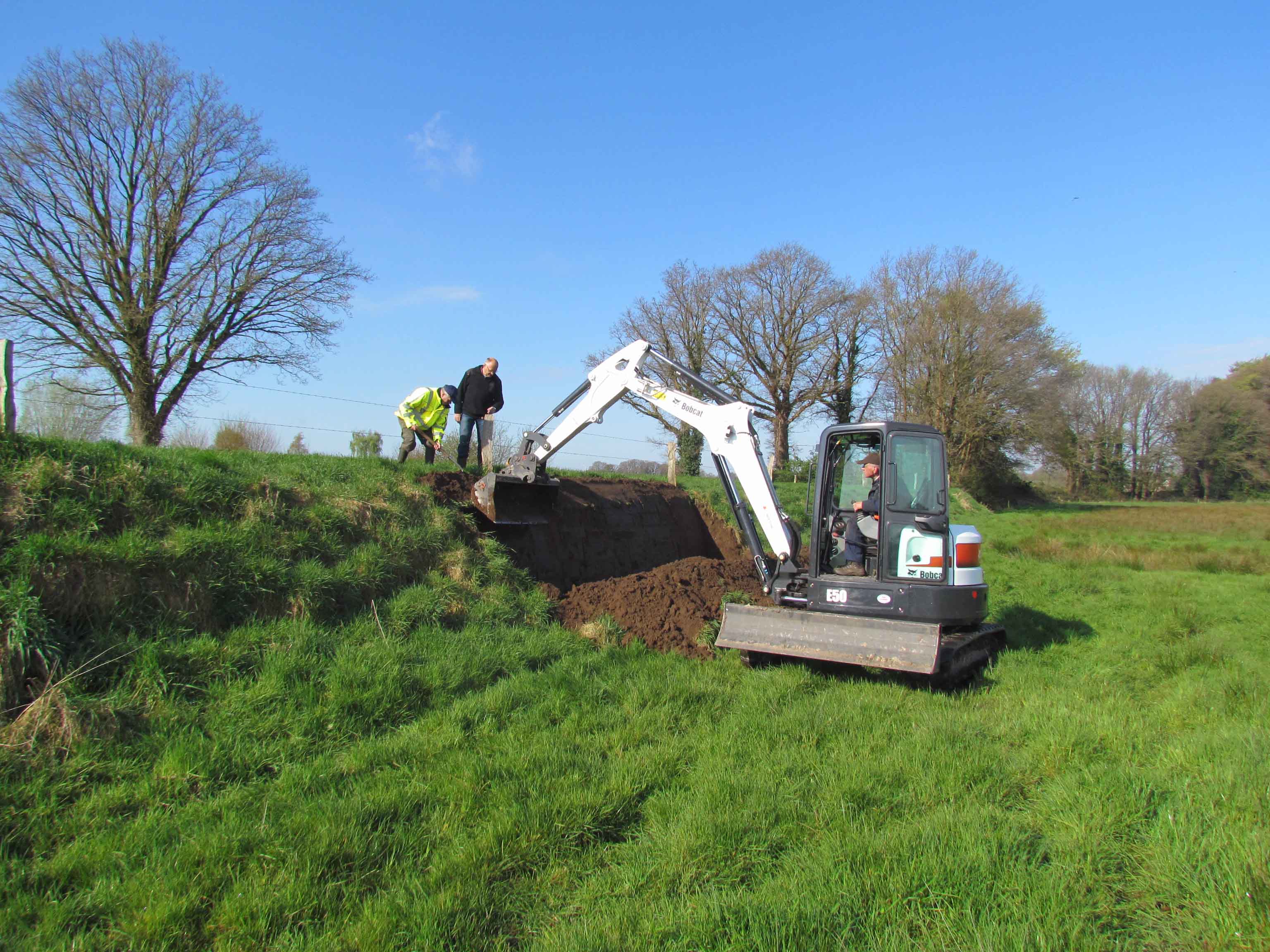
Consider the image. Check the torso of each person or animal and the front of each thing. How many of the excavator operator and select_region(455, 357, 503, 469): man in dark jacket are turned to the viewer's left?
1

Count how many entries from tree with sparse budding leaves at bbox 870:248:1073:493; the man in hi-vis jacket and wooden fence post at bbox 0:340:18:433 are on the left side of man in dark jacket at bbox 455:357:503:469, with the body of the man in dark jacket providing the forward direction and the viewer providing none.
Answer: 1

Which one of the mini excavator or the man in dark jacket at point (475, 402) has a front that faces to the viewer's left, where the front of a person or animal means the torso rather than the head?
the mini excavator

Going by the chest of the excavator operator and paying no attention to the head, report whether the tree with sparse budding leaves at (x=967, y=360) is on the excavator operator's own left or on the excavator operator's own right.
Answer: on the excavator operator's own right

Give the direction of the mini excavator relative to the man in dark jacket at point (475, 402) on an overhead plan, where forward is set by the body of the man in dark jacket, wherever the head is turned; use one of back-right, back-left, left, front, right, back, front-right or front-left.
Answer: front

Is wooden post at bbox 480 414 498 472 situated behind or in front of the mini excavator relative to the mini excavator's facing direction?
in front

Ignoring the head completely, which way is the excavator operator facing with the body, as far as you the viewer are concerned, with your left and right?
facing to the left of the viewer

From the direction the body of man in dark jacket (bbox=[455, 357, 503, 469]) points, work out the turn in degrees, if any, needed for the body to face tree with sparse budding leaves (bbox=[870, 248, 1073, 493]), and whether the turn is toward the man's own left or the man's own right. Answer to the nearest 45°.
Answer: approximately 90° to the man's own left

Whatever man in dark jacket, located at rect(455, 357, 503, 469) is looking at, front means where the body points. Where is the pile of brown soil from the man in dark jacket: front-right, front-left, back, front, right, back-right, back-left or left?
front

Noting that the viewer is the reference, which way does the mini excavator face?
facing to the left of the viewer

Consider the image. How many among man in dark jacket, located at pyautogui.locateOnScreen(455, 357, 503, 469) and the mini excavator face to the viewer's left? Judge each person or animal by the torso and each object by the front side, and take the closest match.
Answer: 1

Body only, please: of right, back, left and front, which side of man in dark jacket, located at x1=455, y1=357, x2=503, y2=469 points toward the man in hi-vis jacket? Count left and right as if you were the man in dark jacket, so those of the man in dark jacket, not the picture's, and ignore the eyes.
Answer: right

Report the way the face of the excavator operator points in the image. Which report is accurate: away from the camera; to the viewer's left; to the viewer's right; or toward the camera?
to the viewer's left

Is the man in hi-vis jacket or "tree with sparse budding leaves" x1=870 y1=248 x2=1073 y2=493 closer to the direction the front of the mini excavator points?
the man in hi-vis jacket

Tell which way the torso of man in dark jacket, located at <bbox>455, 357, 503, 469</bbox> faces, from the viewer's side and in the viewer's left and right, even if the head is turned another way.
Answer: facing the viewer and to the right of the viewer

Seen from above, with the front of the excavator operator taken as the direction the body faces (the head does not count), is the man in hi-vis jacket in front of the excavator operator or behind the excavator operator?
in front
